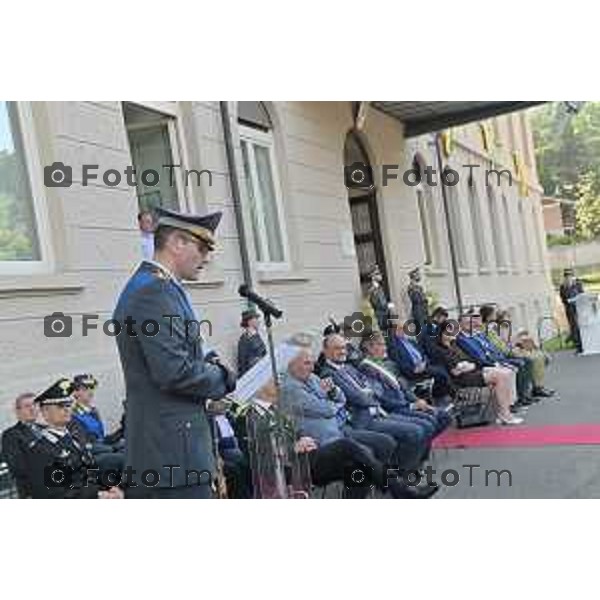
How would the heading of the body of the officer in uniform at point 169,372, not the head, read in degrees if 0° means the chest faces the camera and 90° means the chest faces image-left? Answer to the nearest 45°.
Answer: approximately 270°

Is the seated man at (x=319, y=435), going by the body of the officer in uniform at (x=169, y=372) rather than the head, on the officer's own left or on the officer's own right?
on the officer's own left

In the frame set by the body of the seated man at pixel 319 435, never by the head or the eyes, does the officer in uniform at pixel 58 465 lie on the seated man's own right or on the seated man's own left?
on the seated man's own right

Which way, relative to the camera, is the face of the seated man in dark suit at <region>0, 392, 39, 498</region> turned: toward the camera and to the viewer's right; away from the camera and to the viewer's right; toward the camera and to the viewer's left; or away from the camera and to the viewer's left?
toward the camera and to the viewer's right

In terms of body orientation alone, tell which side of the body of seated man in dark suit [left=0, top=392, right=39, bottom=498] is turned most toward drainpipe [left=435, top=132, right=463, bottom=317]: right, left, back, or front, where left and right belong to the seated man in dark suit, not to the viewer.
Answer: left

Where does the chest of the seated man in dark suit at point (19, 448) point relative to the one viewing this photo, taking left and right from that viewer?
facing the viewer and to the right of the viewer

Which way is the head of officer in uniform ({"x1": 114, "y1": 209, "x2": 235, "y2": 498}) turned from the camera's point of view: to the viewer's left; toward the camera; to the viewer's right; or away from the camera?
to the viewer's right

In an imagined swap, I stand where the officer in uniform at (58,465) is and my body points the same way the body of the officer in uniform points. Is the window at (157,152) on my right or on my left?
on my left

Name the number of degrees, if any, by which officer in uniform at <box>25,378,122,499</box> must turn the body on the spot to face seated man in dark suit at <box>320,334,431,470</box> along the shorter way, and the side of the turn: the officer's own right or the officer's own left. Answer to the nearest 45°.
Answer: approximately 90° to the officer's own left

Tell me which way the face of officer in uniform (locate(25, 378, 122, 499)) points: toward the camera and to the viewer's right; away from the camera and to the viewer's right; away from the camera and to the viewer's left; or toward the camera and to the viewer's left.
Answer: toward the camera and to the viewer's right
